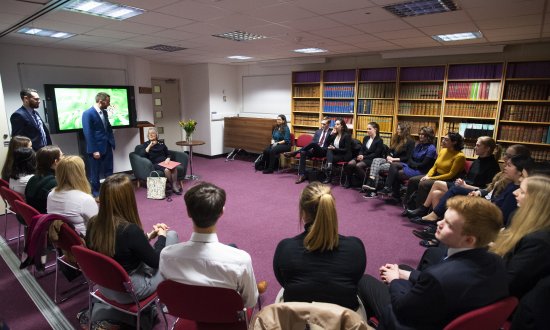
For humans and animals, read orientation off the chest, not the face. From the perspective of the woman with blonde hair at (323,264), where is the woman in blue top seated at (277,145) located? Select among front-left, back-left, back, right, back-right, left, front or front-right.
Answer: front

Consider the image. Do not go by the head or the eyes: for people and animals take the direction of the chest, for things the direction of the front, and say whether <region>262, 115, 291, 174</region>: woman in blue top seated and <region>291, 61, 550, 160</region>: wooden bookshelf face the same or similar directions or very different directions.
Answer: same or similar directions

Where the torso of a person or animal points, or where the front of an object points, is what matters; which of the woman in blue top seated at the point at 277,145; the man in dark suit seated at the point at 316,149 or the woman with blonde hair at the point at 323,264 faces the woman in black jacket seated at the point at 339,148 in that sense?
the woman with blonde hair

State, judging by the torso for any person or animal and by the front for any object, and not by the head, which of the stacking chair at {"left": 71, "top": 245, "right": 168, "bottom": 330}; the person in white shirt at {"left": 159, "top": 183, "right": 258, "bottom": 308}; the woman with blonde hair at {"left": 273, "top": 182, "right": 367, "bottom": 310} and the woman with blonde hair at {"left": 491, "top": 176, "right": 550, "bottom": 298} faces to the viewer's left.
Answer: the woman with blonde hair at {"left": 491, "top": 176, "right": 550, "bottom": 298}

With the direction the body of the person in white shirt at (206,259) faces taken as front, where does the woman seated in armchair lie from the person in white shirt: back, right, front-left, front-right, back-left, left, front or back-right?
front

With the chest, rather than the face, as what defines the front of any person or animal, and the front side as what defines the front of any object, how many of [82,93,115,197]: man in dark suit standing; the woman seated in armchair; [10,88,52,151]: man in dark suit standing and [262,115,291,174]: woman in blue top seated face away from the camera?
0

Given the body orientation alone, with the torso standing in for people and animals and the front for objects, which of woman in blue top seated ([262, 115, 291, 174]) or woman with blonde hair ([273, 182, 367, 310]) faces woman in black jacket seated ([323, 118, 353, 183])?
the woman with blonde hair

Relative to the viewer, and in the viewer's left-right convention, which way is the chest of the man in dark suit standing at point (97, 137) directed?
facing the viewer and to the right of the viewer

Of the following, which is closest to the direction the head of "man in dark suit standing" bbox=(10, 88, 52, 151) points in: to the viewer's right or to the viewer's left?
to the viewer's right

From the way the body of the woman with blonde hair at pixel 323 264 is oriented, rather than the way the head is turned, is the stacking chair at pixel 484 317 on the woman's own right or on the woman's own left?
on the woman's own right

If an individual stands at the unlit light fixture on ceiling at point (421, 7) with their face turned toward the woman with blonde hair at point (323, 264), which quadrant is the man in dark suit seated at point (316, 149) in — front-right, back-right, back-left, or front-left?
back-right

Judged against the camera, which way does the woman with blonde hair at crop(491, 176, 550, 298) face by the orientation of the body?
to the viewer's left

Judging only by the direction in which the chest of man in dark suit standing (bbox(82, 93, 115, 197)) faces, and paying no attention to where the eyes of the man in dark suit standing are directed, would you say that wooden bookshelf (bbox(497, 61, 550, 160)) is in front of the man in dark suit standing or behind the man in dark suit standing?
in front

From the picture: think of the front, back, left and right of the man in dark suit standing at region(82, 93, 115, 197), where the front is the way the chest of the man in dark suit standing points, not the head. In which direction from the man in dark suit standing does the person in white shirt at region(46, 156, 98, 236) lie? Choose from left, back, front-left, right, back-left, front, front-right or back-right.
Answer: front-right

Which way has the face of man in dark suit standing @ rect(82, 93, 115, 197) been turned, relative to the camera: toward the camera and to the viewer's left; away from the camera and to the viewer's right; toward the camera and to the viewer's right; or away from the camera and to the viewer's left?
toward the camera and to the viewer's right
